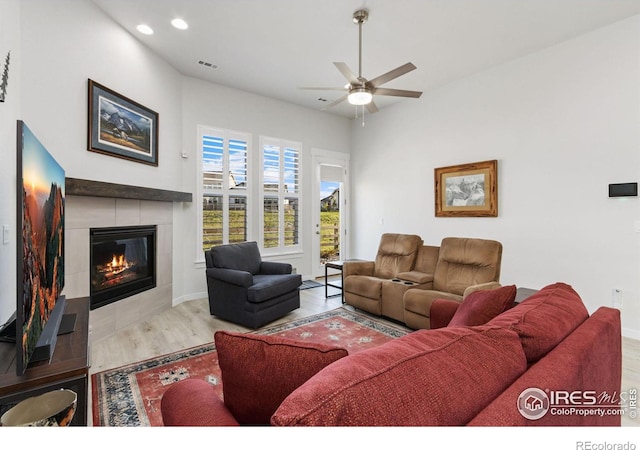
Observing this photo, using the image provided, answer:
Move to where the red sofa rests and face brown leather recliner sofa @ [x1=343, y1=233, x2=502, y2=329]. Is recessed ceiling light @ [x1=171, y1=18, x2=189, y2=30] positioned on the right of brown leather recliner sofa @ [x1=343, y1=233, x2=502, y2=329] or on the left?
left

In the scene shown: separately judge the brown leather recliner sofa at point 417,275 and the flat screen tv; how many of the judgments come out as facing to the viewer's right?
1

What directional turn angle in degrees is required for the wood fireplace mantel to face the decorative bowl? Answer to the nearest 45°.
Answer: approximately 45° to its right

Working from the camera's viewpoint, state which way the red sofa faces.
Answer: facing away from the viewer and to the left of the viewer

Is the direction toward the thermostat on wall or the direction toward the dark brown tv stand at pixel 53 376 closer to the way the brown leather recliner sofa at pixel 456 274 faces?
the dark brown tv stand

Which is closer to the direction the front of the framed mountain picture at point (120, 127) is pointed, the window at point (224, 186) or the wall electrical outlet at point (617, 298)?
the wall electrical outlet

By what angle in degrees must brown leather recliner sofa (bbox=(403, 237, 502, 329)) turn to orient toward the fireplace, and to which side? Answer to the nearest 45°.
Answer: approximately 45° to its right

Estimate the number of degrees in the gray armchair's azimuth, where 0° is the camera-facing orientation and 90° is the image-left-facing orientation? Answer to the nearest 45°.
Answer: approximately 315°
